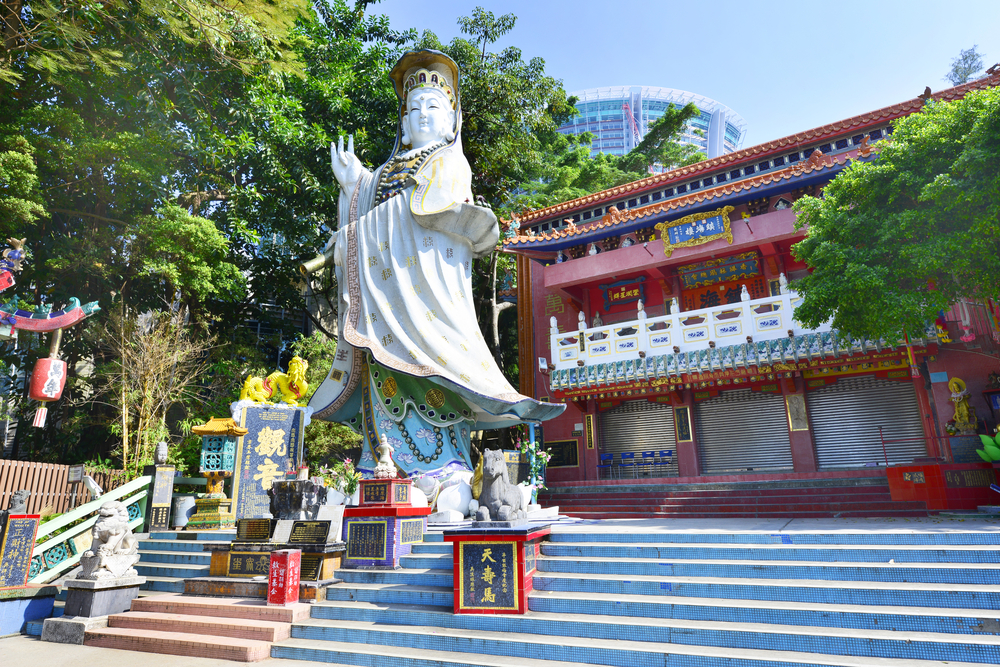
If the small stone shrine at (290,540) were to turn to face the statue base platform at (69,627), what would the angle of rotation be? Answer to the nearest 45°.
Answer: approximately 90° to its right

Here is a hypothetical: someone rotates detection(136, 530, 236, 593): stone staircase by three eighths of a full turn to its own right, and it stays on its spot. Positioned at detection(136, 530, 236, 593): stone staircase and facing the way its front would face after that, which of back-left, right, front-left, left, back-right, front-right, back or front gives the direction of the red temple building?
back-right

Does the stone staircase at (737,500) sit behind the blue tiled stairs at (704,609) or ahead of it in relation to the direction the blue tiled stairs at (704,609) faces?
behind

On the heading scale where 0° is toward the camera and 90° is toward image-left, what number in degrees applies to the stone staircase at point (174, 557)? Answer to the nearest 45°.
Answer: approximately 0°

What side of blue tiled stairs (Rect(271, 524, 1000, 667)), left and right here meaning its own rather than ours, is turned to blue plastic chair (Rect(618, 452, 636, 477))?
back

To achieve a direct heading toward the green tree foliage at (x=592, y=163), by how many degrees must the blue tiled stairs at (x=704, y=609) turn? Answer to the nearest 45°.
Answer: approximately 180°

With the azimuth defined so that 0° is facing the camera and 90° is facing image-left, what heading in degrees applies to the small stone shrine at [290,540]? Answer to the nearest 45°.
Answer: approximately 0°

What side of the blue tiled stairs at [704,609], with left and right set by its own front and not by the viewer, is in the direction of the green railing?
right
